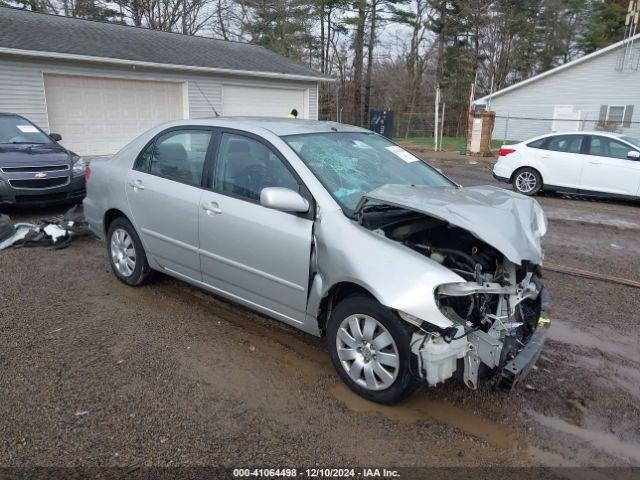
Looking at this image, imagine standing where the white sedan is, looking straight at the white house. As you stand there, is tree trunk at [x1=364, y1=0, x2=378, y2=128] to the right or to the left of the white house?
left

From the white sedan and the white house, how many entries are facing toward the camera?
1

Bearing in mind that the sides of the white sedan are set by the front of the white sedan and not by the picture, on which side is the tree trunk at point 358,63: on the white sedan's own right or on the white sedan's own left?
on the white sedan's own left

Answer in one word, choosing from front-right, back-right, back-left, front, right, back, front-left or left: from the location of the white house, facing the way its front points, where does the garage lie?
front-right

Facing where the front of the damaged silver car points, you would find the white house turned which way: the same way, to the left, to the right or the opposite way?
to the right

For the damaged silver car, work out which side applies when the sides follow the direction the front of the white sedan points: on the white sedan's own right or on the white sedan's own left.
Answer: on the white sedan's own right

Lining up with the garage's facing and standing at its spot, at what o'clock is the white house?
The white house is roughly at 10 o'clock from the garage.

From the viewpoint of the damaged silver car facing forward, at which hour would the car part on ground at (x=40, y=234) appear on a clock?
The car part on ground is roughly at 6 o'clock from the damaged silver car.

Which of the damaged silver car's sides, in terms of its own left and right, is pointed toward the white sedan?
left

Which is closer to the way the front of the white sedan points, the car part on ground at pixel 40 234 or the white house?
the white house

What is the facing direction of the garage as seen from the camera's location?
facing the viewer and to the right of the viewer

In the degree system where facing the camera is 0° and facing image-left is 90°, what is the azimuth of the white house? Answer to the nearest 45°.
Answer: approximately 0°

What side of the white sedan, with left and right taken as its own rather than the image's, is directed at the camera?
right

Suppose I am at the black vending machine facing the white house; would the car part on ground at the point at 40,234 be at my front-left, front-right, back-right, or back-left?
back-right
